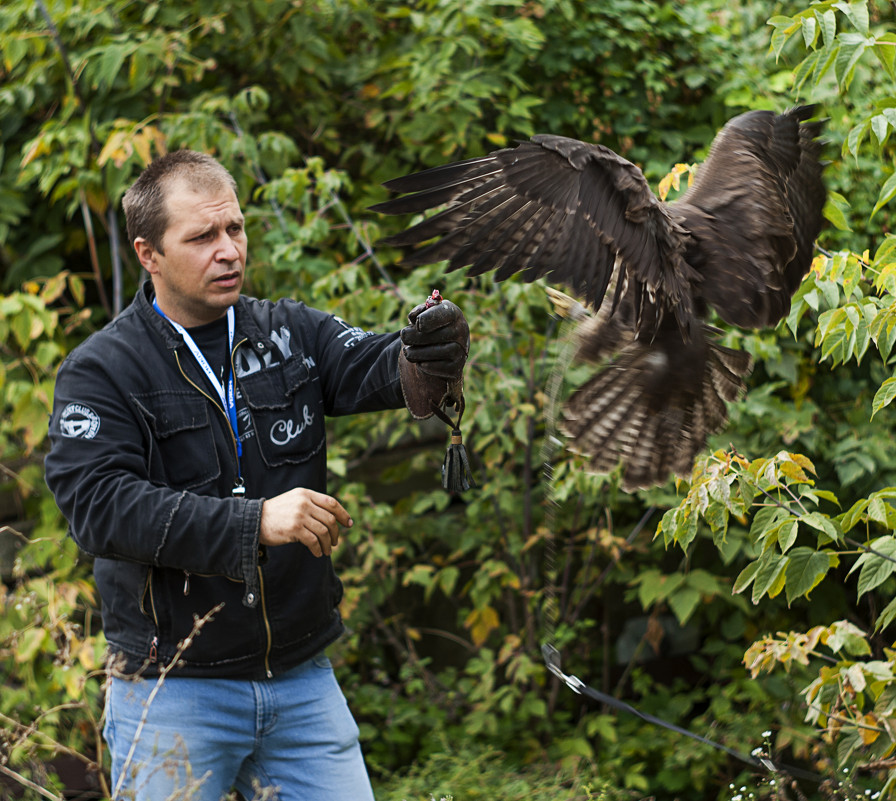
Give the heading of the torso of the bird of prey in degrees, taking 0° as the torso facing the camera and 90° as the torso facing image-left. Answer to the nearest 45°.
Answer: approximately 135°

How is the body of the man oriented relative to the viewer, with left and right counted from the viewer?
facing the viewer and to the right of the viewer

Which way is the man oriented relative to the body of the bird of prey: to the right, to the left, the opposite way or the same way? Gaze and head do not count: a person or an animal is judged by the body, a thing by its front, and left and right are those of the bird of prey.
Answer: the opposite way

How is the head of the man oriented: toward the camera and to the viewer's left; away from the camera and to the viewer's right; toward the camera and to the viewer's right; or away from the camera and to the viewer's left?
toward the camera and to the viewer's right
